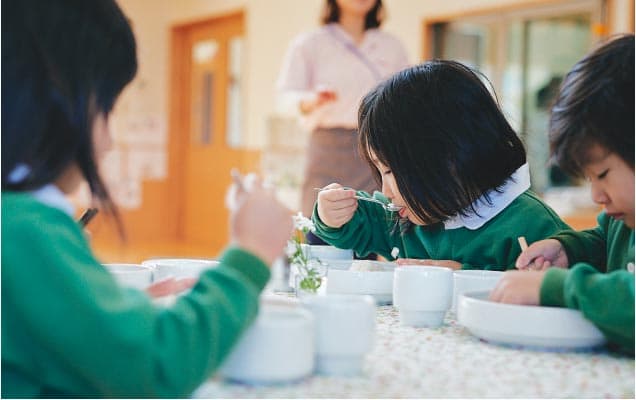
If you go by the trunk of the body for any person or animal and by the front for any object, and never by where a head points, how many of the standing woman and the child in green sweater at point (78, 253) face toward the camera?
1

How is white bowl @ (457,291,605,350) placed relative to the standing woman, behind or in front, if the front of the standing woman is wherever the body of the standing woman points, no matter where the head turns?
in front

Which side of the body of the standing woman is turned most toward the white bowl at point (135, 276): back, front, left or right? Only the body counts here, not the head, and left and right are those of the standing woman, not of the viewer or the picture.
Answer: front

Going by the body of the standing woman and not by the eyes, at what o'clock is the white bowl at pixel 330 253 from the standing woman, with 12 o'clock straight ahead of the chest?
The white bowl is roughly at 12 o'clock from the standing woman.

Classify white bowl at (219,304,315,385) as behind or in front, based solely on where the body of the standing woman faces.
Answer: in front

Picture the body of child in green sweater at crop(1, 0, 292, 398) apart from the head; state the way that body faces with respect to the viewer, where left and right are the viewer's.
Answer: facing away from the viewer and to the right of the viewer

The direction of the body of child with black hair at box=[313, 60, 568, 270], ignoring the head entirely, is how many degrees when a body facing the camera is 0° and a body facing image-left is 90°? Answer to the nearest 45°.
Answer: approximately 45°

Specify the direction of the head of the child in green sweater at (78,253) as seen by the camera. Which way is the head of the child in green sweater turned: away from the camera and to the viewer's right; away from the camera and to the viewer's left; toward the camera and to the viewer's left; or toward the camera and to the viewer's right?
away from the camera and to the viewer's right

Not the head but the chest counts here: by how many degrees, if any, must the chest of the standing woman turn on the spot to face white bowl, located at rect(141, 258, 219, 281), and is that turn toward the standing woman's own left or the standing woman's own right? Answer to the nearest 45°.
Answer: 0° — they already face it

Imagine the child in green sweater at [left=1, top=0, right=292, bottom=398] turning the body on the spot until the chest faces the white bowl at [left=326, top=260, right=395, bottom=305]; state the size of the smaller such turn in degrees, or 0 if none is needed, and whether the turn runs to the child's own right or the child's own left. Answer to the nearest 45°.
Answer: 0° — they already face it
